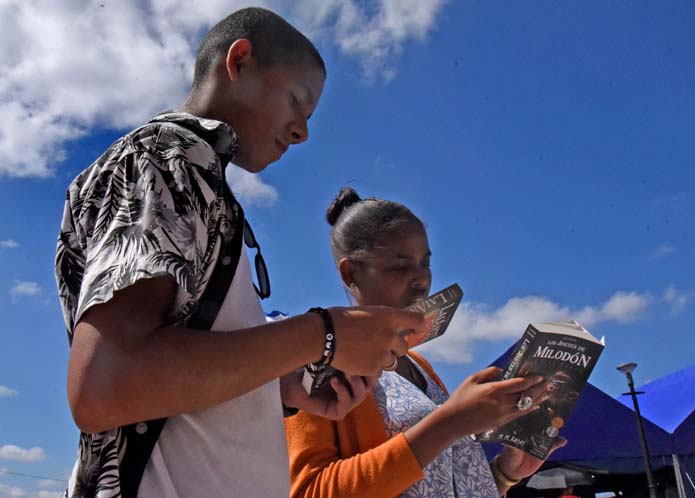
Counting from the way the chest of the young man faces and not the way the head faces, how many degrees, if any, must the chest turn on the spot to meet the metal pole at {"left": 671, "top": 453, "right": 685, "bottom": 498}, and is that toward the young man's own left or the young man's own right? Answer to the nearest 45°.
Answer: approximately 45° to the young man's own left

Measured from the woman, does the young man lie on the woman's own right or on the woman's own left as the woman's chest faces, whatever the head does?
on the woman's own right

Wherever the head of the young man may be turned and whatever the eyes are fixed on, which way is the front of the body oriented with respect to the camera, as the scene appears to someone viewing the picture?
to the viewer's right

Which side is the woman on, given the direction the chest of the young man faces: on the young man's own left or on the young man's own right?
on the young man's own left

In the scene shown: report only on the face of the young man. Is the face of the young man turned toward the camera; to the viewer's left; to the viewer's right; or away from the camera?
to the viewer's right

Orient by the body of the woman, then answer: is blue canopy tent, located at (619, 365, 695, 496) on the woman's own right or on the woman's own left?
on the woman's own left

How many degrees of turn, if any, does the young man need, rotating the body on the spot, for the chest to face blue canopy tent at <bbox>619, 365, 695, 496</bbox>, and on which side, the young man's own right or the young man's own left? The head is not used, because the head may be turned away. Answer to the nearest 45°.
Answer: approximately 45° to the young man's own left
